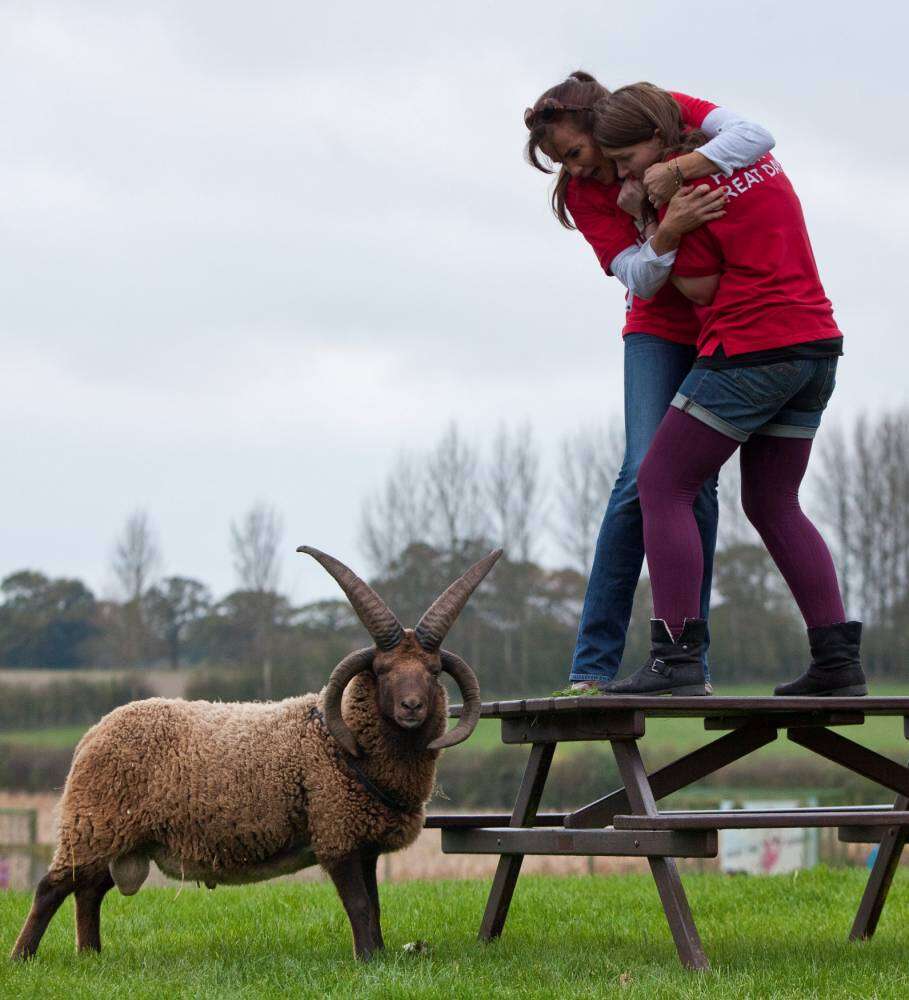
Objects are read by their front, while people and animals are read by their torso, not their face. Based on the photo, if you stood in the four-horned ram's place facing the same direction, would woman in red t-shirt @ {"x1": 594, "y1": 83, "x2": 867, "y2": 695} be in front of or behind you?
in front

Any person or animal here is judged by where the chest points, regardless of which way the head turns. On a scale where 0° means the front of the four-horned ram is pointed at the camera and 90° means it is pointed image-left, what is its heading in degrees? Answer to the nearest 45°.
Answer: approximately 270°

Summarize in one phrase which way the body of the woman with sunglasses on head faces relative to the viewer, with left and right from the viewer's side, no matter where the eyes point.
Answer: facing the viewer and to the right of the viewer

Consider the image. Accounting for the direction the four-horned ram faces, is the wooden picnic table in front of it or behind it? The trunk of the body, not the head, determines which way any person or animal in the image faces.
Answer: in front

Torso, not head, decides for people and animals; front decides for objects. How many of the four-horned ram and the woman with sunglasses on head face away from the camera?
0
